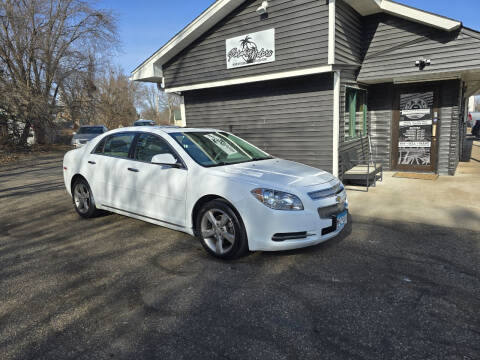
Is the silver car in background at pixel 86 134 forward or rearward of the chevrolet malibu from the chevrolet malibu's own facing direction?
rearward

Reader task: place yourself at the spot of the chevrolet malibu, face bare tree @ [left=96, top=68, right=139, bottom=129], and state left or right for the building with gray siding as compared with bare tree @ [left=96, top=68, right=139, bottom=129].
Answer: right

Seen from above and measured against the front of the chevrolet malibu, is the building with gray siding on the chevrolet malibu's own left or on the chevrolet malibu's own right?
on the chevrolet malibu's own left

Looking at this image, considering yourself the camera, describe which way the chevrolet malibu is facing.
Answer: facing the viewer and to the right of the viewer

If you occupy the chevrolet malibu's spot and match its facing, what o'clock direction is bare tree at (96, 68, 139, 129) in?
The bare tree is roughly at 7 o'clock from the chevrolet malibu.
